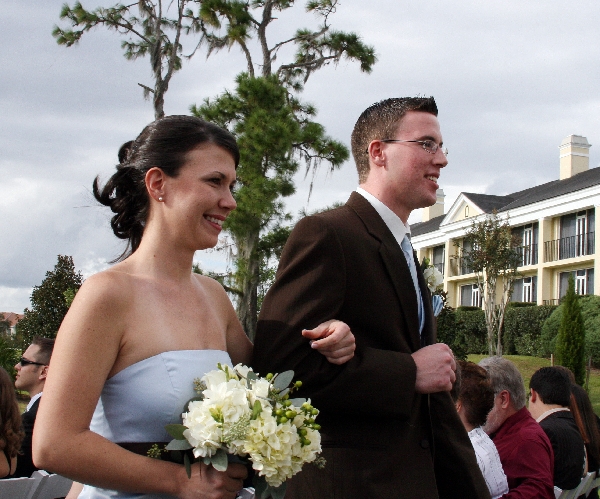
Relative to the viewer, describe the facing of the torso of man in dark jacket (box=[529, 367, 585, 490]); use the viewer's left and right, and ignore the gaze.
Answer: facing away from the viewer and to the left of the viewer

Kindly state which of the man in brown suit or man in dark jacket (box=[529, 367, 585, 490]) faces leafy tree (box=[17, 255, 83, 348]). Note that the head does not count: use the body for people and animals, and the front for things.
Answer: the man in dark jacket

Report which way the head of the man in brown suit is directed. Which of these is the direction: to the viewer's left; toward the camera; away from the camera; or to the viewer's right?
to the viewer's right

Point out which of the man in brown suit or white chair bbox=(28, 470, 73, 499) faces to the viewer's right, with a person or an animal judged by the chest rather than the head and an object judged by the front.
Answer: the man in brown suit

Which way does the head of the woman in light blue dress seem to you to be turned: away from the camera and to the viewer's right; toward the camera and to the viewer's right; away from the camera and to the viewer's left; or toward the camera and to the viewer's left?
toward the camera and to the viewer's right

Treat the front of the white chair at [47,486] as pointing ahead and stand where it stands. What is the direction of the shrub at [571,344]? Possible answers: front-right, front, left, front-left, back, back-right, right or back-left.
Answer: right

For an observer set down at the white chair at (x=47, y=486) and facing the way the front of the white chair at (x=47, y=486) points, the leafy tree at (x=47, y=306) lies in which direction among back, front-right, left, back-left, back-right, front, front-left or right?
front-right

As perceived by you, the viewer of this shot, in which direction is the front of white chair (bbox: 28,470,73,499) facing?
facing away from the viewer and to the left of the viewer

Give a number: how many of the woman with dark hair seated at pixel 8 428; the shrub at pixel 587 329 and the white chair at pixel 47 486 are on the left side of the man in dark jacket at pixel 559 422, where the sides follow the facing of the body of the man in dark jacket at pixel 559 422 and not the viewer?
2

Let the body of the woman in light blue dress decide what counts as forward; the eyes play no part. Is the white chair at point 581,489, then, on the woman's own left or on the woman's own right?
on the woman's own left

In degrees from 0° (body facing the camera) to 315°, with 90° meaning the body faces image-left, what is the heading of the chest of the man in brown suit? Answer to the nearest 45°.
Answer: approximately 270°

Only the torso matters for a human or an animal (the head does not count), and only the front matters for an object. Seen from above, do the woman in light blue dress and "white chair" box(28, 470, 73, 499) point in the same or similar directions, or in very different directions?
very different directions
